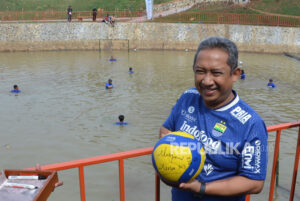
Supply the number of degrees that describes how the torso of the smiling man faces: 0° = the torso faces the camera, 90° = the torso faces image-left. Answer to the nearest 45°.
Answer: approximately 45°
